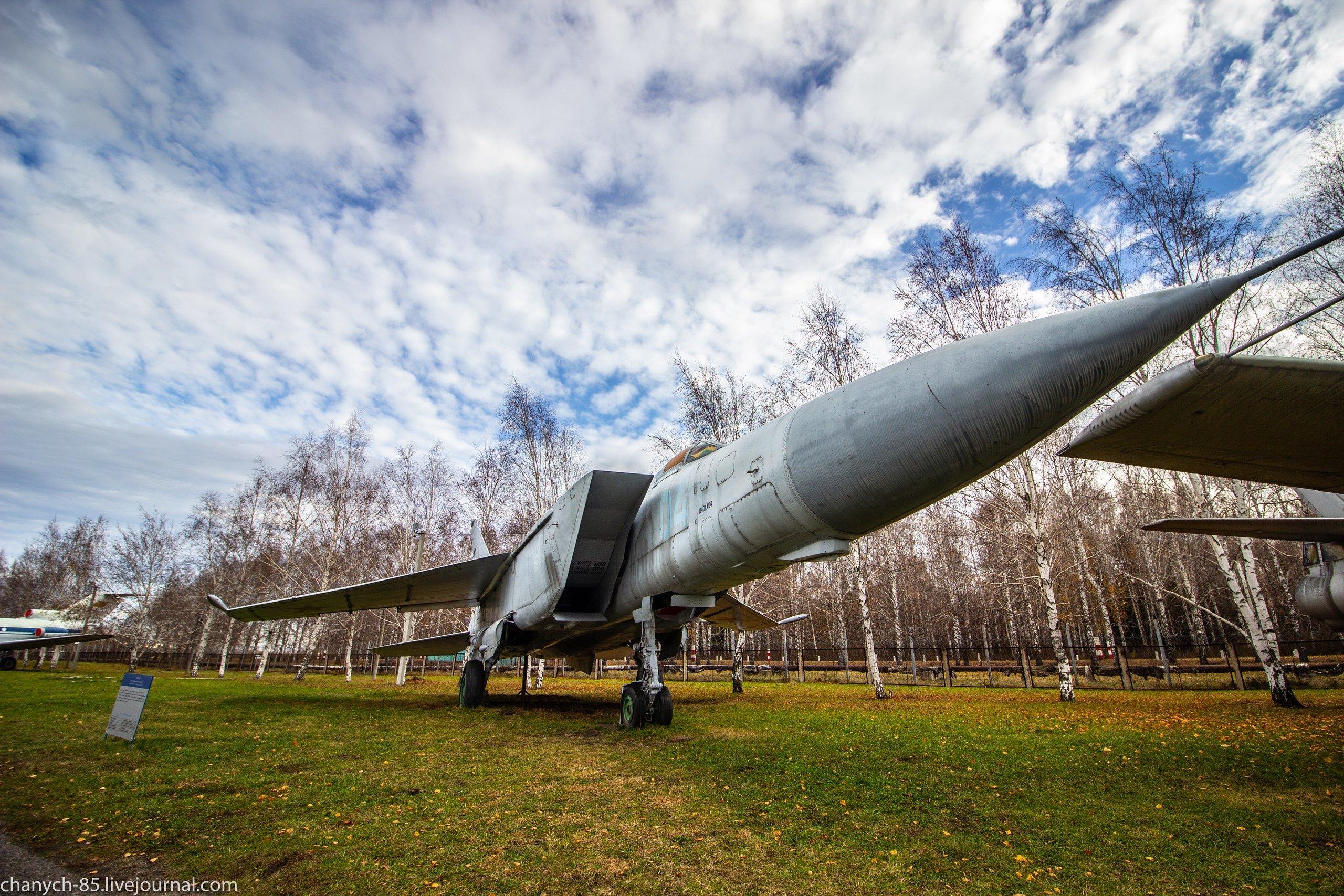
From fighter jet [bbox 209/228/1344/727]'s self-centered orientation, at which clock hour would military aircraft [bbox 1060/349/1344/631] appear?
The military aircraft is roughly at 11 o'clock from the fighter jet.

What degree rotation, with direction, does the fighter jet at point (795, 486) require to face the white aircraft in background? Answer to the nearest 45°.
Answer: approximately 180°

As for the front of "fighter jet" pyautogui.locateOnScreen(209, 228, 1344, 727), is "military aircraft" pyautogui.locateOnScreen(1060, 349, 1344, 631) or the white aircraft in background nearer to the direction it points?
the military aircraft

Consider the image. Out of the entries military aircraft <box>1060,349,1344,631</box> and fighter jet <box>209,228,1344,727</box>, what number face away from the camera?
0

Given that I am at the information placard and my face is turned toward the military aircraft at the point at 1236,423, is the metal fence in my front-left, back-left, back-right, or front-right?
front-left

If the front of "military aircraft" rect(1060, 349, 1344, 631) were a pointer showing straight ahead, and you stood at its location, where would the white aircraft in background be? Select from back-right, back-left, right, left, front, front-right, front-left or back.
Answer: back-right
